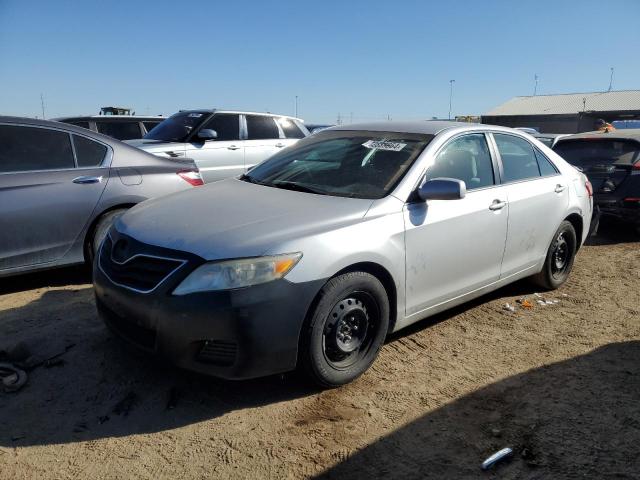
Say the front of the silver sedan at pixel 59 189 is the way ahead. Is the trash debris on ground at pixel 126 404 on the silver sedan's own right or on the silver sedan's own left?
on the silver sedan's own left

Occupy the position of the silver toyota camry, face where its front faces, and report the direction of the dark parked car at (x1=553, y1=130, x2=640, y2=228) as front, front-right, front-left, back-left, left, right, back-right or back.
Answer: back

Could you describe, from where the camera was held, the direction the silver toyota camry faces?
facing the viewer and to the left of the viewer

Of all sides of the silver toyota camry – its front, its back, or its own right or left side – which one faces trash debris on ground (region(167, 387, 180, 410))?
front

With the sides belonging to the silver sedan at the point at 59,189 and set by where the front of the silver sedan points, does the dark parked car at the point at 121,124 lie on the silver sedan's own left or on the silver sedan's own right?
on the silver sedan's own right

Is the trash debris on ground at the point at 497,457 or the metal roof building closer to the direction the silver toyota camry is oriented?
the trash debris on ground

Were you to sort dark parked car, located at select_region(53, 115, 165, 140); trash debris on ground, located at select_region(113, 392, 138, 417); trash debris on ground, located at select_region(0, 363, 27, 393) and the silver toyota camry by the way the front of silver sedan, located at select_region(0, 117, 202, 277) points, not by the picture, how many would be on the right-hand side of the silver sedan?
1

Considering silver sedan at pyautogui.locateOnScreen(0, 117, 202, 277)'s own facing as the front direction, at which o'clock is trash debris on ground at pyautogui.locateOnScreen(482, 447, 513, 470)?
The trash debris on ground is roughly at 8 o'clock from the silver sedan.

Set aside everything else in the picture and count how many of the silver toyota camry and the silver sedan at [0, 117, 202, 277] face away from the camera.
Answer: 0

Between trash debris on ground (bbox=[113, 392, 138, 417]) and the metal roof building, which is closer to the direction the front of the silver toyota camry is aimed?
the trash debris on ground

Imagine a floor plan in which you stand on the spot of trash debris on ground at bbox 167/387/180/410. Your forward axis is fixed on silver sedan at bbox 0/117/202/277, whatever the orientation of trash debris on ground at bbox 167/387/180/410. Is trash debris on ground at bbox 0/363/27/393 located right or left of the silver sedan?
left

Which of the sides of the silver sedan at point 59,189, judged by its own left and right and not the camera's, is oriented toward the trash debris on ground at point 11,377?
left

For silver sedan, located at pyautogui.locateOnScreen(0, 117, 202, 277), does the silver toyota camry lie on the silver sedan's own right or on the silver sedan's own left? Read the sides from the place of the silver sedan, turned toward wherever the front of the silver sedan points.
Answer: on the silver sedan's own left

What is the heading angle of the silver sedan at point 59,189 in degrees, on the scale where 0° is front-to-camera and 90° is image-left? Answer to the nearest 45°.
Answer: approximately 90°

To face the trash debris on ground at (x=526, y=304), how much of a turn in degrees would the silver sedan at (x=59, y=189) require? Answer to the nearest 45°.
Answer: approximately 135° to its left

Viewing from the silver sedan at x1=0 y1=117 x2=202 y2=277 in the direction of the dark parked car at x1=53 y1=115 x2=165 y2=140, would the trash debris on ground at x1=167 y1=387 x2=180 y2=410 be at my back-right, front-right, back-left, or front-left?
back-right

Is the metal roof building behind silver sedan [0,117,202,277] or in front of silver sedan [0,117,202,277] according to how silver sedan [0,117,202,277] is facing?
behind
